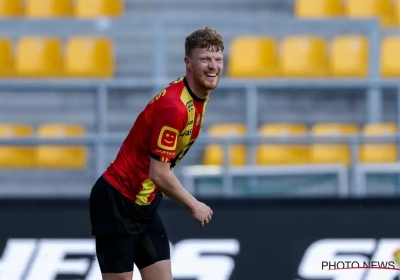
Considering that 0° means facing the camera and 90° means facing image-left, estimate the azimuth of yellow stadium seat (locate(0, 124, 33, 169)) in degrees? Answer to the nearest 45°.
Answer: approximately 0°

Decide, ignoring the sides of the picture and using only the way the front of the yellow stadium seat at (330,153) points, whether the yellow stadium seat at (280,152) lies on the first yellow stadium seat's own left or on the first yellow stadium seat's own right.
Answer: on the first yellow stadium seat's own right

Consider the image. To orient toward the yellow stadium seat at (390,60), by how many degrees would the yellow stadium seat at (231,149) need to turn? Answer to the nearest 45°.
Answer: approximately 135° to its left

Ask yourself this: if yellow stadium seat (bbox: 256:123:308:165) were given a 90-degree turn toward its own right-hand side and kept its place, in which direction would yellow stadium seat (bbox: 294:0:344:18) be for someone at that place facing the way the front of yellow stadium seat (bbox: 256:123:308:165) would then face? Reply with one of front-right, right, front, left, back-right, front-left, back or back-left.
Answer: right

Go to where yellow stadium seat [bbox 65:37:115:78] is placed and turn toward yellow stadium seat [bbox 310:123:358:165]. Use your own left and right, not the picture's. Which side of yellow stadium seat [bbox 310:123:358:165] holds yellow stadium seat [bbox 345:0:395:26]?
left

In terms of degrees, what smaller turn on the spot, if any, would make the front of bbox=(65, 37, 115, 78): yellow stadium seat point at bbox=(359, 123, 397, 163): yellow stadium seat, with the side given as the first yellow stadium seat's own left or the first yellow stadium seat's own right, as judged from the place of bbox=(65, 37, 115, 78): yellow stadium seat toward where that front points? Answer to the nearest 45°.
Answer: approximately 45° to the first yellow stadium seat's own left

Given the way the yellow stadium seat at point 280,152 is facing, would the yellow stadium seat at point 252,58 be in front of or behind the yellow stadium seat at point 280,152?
behind

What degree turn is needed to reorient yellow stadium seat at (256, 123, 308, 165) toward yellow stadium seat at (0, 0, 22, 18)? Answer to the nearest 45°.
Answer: approximately 135° to its right
